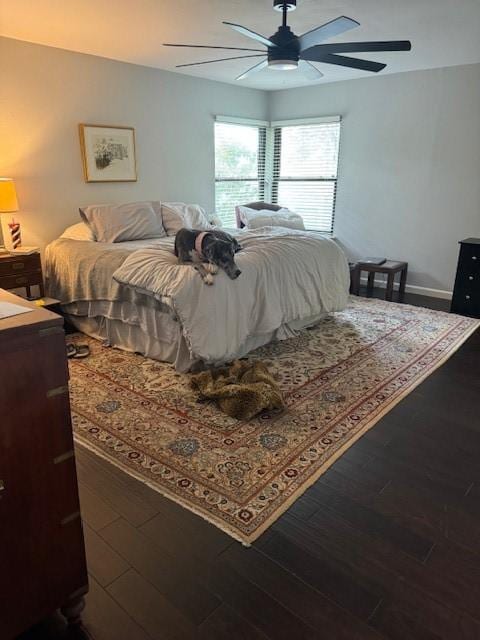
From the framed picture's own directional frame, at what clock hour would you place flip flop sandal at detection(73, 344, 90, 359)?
The flip flop sandal is roughly at 2 o'clock from the framed picture.

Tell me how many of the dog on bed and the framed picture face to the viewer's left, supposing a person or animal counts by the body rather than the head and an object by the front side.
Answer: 0

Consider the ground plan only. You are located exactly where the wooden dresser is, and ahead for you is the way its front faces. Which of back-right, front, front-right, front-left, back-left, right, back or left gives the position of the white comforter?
left

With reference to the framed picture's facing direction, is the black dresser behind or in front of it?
in front

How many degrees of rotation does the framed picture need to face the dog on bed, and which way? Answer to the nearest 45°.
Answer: approximately 45° to its right

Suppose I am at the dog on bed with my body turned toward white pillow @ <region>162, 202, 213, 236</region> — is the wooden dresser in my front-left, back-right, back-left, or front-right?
back-left

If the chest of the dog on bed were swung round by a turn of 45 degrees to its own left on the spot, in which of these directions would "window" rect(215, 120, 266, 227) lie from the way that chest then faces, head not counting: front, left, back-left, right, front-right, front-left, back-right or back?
left

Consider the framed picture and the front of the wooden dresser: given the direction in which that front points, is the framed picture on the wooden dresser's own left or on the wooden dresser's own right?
on the wooden dresser's own left

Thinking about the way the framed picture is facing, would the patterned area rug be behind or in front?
in front

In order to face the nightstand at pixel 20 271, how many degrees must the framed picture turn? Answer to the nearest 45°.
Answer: approximately 90° to its right

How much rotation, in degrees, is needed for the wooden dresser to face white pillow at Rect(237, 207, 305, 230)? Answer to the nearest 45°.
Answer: approximately 90° to its left

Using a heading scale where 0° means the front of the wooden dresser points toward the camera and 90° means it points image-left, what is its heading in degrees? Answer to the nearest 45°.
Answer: approximately 315°

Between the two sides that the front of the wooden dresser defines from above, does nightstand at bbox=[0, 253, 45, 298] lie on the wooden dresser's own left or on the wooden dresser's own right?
on the wooden dresser's own left
